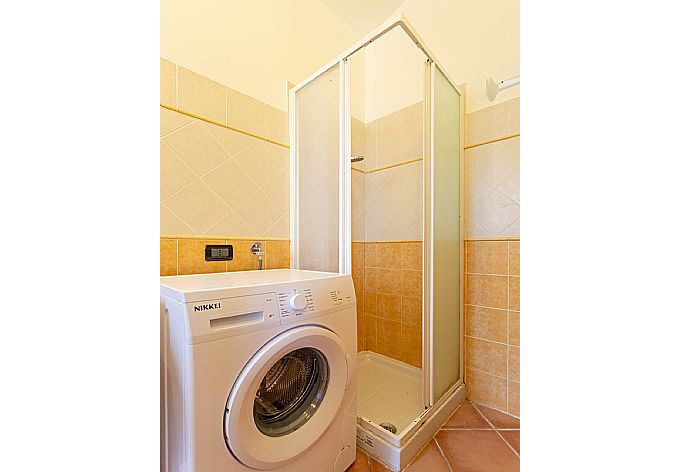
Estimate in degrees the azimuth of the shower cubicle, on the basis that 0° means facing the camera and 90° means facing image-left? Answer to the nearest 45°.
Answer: approximately 0°

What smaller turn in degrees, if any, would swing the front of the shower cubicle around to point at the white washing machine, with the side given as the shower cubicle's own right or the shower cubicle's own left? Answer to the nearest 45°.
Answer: approximately 45° to the shower cubicle's own right

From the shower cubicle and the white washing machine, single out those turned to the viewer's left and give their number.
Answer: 0

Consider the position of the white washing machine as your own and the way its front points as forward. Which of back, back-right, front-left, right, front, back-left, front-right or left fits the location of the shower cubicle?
left

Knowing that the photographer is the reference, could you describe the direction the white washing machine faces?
facing the viewer and to the right of the viewer
